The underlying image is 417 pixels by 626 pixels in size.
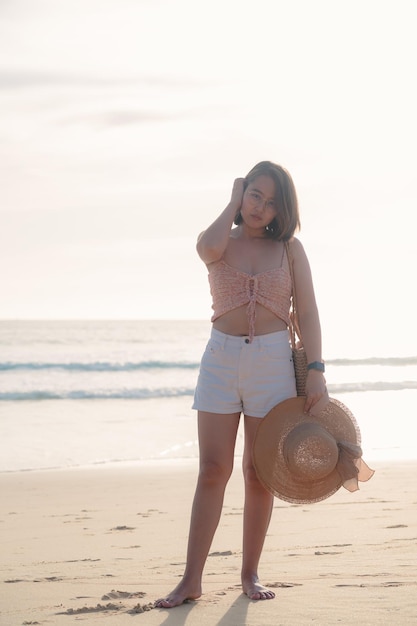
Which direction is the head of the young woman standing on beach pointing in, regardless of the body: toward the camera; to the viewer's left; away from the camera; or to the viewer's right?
toward the camera

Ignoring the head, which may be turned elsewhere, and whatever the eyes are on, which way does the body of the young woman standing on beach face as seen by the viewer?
toward the camera
